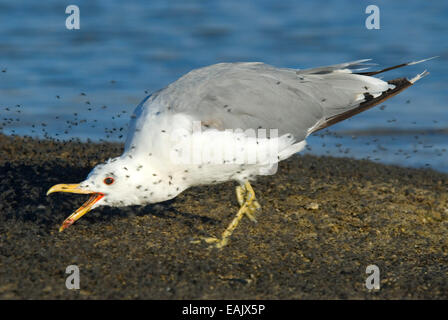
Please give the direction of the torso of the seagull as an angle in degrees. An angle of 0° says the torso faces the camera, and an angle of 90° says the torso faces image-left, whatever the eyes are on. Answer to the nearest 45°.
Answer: approximately 90°
